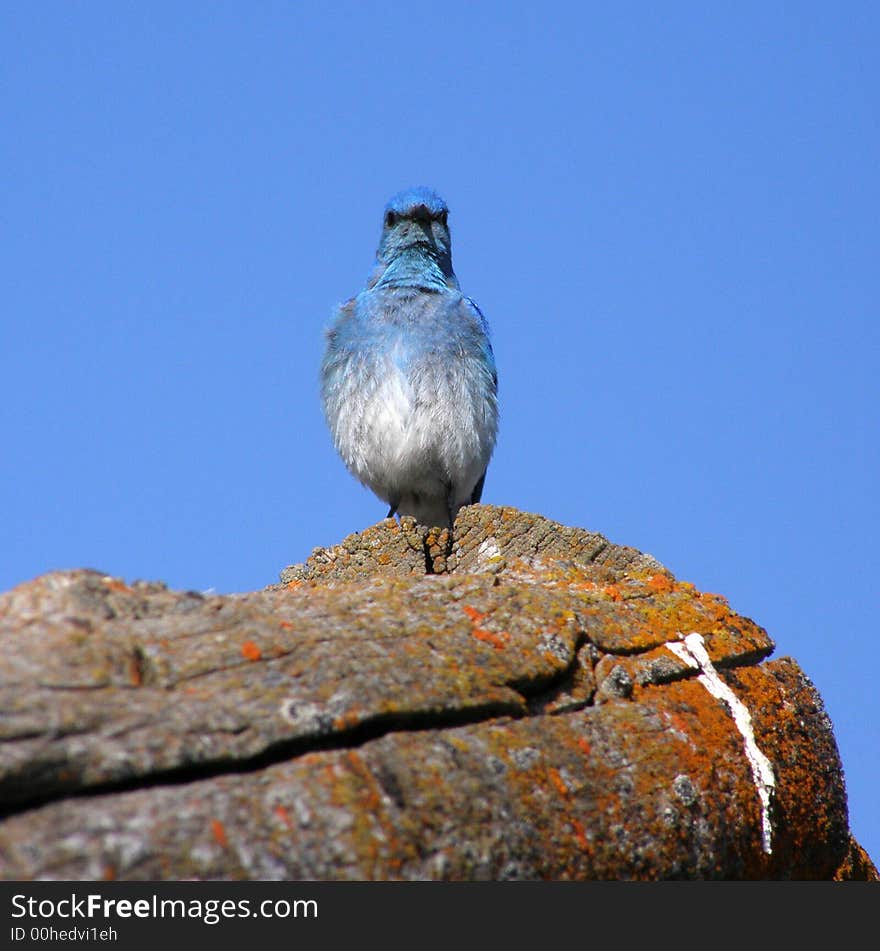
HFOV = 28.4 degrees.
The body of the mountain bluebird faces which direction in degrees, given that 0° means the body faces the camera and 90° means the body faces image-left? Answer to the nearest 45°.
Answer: approximately 0°
